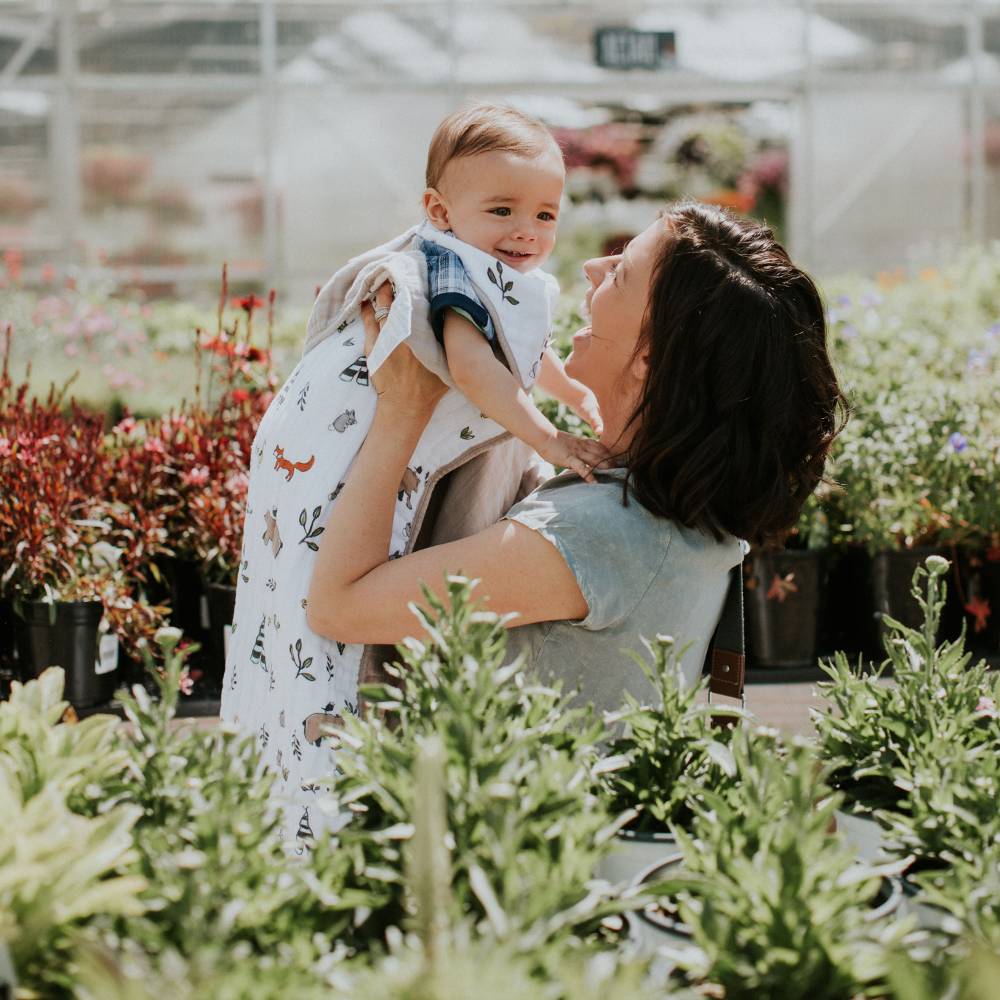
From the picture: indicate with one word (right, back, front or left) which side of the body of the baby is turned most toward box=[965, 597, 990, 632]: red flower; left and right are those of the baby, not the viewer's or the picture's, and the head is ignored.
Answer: left

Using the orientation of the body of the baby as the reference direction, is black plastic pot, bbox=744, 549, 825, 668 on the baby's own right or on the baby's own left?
on the baby's own left

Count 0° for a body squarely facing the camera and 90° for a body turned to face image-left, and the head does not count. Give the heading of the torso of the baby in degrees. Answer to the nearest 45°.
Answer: approximately 315°

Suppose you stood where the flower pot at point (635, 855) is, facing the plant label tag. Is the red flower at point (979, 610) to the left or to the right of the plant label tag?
right

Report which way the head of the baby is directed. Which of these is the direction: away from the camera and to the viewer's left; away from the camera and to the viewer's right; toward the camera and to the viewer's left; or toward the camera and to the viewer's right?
toward the camera and to the viewer's right

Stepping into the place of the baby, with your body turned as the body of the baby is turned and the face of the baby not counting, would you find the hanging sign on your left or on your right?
on your left

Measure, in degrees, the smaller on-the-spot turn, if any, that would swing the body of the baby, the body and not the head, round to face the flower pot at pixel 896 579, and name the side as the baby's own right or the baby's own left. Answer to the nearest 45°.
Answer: approximately 90° to the baby's own left

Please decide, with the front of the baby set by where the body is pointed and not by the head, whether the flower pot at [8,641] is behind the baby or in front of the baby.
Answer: behind
